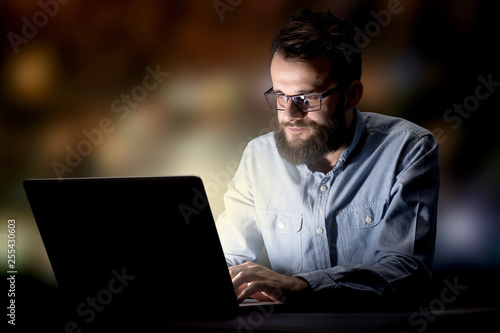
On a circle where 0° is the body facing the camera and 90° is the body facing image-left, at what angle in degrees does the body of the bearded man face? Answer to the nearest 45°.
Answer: approximately 45°

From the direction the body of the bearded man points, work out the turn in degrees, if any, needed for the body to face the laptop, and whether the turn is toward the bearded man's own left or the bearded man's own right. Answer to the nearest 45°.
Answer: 0° — they already face it
